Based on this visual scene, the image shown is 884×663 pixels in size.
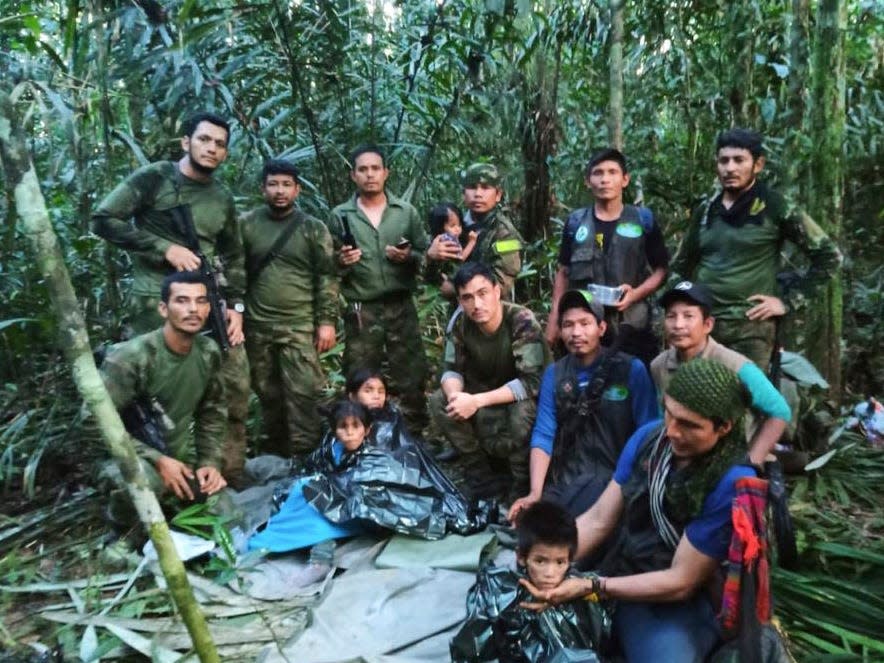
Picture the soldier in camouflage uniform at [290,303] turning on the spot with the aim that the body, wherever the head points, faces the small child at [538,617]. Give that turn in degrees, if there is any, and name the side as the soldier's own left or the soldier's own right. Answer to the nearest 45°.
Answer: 0° — they already face them

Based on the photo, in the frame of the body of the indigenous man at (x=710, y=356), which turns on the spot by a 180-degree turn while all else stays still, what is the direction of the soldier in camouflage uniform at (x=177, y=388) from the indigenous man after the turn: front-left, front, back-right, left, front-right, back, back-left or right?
back-left

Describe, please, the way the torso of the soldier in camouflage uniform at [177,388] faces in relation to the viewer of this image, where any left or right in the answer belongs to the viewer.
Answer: facing the viewer and to the right of the viewer

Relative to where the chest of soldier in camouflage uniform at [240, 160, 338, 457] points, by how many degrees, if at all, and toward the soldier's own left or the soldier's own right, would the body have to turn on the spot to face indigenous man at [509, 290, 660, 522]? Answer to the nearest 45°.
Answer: approximately 45° to the soldier's own left

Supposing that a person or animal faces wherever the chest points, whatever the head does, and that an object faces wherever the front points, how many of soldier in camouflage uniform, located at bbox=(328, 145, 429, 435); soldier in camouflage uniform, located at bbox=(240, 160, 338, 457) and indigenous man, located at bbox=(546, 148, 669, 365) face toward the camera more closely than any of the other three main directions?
3

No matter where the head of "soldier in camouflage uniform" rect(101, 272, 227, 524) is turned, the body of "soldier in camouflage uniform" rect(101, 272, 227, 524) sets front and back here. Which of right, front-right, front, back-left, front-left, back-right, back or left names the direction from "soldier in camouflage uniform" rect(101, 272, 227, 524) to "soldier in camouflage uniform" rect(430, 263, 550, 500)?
front-left

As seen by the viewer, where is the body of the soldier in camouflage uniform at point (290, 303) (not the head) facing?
toward the camera

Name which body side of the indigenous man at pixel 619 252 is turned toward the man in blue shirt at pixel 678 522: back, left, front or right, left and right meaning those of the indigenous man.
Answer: front

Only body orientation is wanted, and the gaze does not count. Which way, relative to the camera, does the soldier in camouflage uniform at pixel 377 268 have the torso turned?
toward the camera

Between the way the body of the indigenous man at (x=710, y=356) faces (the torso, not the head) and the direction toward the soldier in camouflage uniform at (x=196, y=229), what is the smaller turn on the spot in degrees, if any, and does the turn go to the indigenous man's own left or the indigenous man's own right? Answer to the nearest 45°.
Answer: approximately 45° to the indigenous man's own right

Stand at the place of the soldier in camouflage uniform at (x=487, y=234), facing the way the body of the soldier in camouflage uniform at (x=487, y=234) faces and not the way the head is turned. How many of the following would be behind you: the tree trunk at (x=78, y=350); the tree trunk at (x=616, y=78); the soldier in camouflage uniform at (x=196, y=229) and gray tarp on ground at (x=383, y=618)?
1

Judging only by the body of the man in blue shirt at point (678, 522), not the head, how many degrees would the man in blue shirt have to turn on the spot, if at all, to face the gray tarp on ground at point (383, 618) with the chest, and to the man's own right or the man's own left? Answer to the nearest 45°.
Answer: approximately 45° to the man's own right

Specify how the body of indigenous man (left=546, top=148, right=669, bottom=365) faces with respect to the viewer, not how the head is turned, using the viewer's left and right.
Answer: facing the viewer

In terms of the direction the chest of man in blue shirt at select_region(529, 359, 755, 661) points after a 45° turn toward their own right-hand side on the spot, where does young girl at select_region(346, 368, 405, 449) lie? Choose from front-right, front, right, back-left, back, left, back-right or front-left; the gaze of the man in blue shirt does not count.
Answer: front-right

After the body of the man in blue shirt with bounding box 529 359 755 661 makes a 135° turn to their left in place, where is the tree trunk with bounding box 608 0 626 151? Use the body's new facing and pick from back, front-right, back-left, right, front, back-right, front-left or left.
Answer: left
